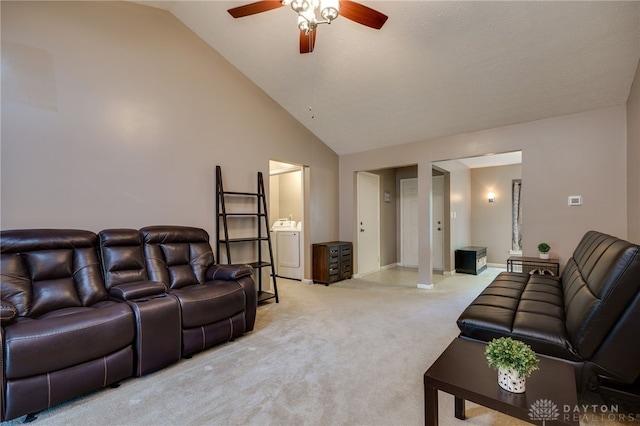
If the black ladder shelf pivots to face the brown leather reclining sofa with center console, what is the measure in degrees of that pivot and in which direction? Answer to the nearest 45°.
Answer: approximately 90° to its right

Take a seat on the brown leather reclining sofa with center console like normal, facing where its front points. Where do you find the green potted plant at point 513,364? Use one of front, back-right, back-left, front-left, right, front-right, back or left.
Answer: front

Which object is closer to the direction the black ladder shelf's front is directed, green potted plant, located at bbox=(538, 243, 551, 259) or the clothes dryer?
the green potted plant

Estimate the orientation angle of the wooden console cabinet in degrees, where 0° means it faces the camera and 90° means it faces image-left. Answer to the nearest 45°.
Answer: approximately 315°

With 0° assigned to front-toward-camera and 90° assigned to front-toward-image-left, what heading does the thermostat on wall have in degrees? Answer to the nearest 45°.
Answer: approximately 0°

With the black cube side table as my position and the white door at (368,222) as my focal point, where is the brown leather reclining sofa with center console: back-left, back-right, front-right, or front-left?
front-left

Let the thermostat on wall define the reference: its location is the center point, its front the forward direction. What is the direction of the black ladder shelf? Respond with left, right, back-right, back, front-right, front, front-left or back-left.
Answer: front-right

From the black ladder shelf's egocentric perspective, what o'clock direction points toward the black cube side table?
The black cube side table is roughly at 10 o'clock from the black ladder shelf.

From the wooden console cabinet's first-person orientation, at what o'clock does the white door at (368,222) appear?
The white door is roughly at 9 o'clock from the wooden console cabinet.

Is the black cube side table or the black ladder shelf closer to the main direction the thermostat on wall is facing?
the black ladder shelf

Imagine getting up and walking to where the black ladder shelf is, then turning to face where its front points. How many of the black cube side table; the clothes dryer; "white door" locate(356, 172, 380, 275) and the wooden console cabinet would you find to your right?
0

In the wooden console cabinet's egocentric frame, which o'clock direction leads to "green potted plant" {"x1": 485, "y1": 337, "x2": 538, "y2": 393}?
The green potted plant is roughly at 1 o'clock from the wooden console cabinet.

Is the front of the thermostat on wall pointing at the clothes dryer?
no

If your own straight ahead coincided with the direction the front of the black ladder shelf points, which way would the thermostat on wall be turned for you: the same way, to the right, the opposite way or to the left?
to the right

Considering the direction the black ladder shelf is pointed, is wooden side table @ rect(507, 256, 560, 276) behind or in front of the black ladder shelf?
in front
